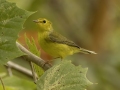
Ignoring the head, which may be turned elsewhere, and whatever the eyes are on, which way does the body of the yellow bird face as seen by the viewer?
to the viewer's left

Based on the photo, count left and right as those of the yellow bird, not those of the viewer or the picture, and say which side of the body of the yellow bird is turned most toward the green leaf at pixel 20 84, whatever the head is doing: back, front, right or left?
front

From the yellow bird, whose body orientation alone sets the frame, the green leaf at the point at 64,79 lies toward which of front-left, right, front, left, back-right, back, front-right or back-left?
left
